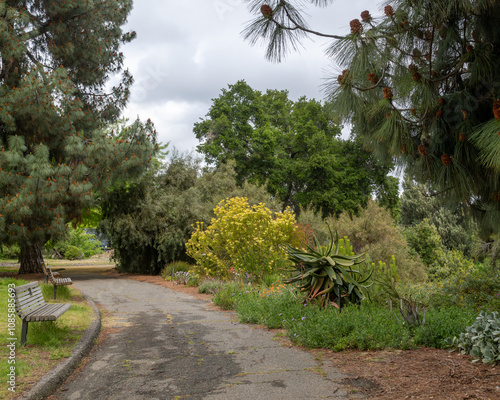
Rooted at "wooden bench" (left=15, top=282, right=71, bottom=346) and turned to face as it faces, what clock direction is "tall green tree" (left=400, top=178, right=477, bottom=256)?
The tall green tree is roughly at 11 o'clock from the wooden bench.

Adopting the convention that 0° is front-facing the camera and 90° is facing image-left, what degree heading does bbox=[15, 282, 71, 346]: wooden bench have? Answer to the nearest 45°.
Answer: approximately 270°

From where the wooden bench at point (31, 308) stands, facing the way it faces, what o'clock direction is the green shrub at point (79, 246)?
The green shrub is roughly at 9 o'clock from the wooden bench.

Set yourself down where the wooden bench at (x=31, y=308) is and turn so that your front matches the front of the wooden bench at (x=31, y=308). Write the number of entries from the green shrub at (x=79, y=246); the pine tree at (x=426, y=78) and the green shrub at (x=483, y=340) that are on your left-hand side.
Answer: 1

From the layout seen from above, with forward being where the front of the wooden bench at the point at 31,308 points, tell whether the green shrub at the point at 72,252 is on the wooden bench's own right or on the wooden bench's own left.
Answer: on the wooden bench's own left

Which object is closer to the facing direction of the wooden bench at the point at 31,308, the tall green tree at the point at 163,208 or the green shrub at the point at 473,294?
the green shrub

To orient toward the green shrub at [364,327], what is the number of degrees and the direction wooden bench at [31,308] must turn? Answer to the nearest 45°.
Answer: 0° — it already faces it

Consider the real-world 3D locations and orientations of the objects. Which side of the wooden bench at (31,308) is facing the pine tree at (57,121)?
left

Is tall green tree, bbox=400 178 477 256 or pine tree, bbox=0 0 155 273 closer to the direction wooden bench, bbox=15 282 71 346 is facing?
the tall green tree

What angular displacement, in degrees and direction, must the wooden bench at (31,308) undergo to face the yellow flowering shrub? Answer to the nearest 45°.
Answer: approximately 45° to its left

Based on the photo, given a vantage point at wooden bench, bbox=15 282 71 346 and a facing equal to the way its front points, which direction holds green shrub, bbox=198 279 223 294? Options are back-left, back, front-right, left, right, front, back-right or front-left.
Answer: front-left
